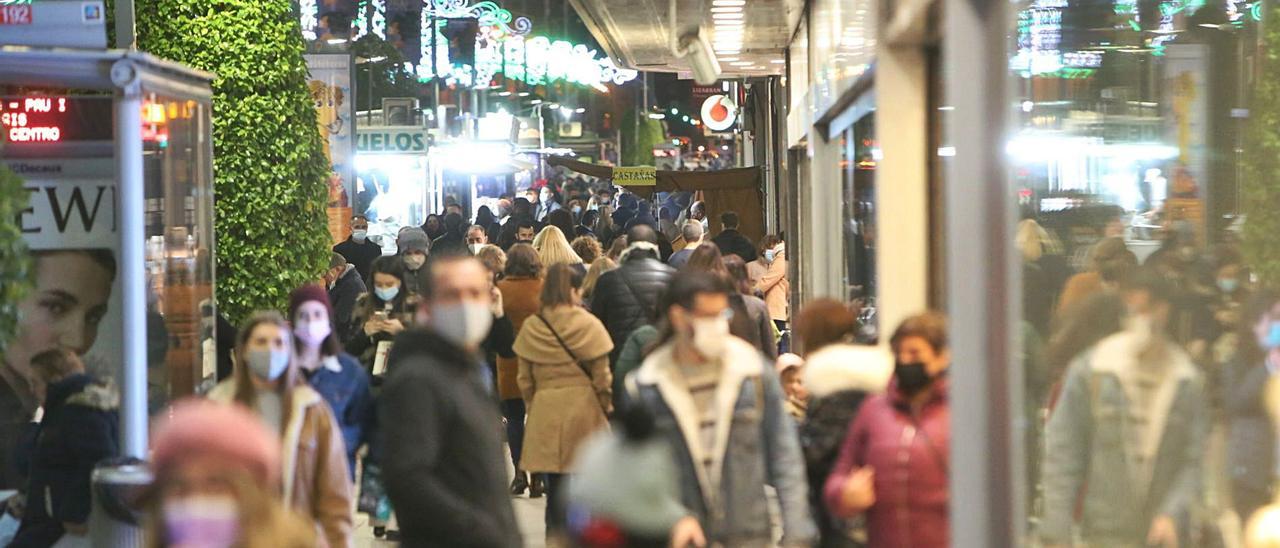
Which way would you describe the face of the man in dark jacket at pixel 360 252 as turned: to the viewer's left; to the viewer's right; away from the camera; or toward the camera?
toward the camera

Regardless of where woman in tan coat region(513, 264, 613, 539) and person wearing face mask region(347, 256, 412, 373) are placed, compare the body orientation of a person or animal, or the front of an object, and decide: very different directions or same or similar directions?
very different directions

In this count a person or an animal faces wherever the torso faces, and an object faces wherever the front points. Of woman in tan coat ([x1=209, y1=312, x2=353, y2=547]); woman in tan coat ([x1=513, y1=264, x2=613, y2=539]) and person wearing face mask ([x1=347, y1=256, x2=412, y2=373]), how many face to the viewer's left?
0

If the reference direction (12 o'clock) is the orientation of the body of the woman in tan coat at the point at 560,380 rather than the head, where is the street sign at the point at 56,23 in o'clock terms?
The street sign is roughly at 8 o'clock from the woman in tan coat.

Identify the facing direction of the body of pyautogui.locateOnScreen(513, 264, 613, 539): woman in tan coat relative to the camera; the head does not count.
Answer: away from the camera

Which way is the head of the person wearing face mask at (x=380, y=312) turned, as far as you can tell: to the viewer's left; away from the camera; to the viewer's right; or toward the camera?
toward the camera

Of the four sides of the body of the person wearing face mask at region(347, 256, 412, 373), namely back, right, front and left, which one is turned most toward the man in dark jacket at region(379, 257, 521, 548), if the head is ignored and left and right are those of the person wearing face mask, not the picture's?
front

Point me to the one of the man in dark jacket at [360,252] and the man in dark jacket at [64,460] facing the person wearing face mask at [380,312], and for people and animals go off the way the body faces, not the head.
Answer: the man in dark jacket at [360,252]

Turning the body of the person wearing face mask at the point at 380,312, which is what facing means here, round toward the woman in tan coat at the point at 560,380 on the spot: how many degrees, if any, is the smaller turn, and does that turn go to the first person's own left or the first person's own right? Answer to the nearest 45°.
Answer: approximately 45° to the first person's own left

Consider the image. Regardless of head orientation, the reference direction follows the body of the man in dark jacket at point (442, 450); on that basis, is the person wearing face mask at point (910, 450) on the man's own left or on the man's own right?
on the man's own left

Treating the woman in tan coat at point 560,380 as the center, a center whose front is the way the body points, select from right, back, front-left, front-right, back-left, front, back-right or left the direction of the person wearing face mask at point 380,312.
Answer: front-left

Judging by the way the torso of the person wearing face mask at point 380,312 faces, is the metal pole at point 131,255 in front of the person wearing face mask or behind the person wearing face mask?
in front
